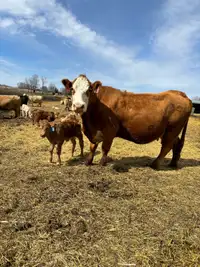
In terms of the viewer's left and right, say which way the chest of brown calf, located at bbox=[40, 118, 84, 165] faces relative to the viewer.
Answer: facing the viewer and to the left of the viewer

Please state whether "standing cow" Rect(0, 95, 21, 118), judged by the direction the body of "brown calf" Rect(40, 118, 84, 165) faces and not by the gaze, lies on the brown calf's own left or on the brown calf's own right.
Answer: on the brown calf's own right

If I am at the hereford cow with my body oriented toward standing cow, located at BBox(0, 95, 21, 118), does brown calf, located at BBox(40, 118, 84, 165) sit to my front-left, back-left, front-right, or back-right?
front-left

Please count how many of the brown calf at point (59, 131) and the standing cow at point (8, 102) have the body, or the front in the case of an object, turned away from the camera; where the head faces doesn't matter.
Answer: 0

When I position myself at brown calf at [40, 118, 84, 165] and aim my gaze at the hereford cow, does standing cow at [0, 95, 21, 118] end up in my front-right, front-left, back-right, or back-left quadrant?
back-left
